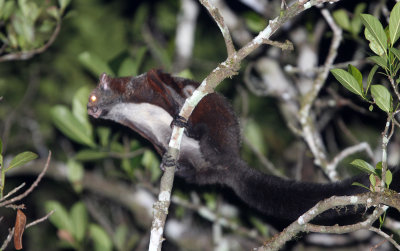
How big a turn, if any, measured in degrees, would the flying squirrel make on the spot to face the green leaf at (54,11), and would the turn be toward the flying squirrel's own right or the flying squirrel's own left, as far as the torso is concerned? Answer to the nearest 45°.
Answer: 0° — it already faces it

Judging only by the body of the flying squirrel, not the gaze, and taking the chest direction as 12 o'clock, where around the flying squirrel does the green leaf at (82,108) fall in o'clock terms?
The green leaf is roughly at 1 o'clock from the flying squirrel.

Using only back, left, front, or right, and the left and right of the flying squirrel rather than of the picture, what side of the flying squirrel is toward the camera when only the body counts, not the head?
left

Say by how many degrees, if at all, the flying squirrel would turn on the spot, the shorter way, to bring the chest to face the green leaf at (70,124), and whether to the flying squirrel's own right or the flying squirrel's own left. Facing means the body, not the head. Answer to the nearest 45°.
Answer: approximately 45° to the flying squirrel's own right
